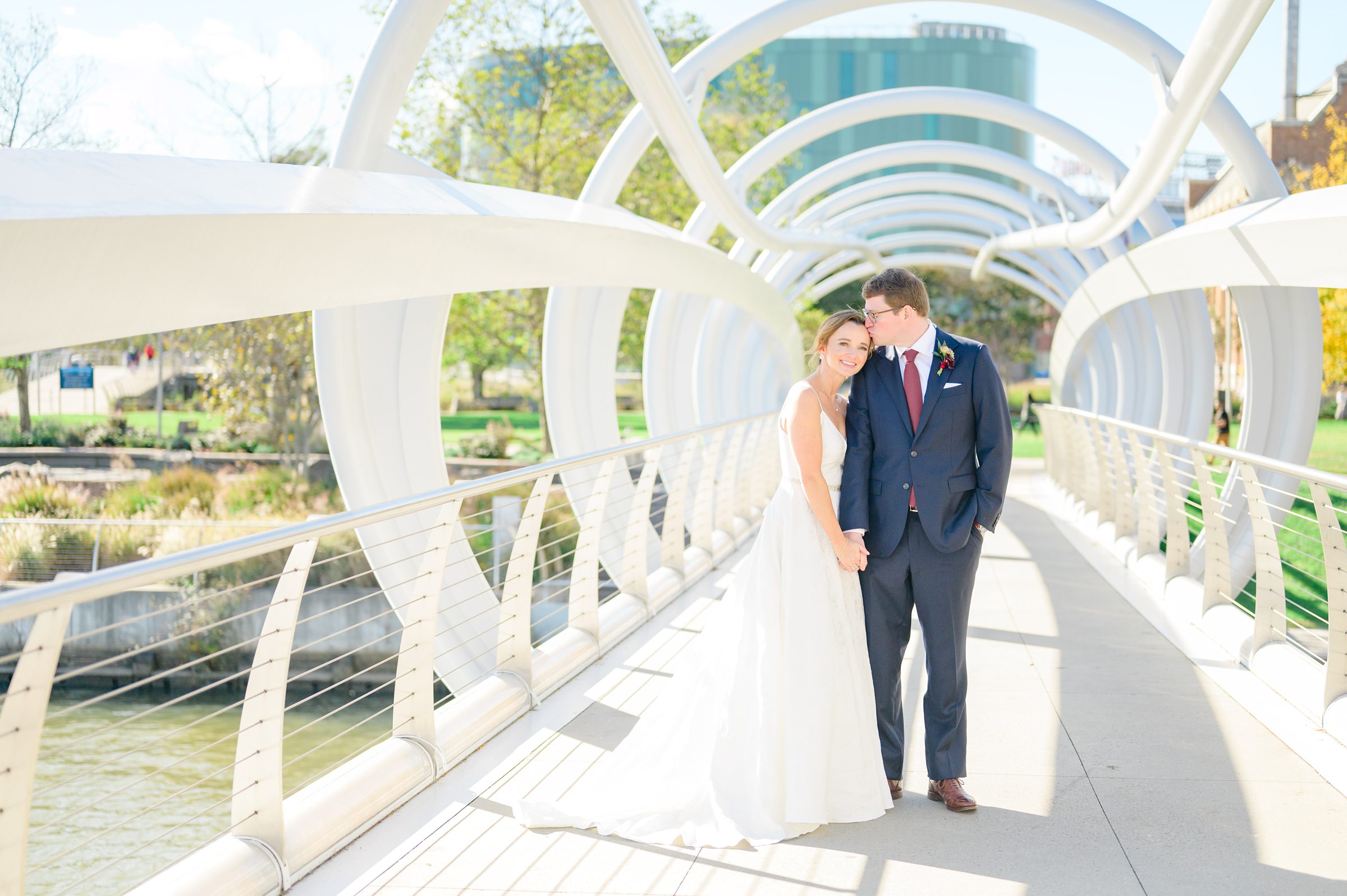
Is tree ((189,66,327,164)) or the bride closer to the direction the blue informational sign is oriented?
the bride

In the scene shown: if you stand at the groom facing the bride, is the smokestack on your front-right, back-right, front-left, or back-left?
back-right

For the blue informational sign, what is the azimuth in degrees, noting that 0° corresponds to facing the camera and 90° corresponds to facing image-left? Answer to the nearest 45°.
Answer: approximately 0°

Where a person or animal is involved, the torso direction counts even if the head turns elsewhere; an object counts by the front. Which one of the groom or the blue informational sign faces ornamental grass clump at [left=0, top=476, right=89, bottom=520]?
the blue informational sign

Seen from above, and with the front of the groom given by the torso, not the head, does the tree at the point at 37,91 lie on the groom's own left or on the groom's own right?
on the groom's own right

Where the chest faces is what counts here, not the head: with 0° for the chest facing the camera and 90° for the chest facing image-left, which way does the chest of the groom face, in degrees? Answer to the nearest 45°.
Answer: approximately 0°

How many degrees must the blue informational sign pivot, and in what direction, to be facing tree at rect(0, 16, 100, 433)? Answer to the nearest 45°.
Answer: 0° — it already faces it

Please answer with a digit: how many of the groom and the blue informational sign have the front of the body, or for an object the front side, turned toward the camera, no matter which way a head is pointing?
2

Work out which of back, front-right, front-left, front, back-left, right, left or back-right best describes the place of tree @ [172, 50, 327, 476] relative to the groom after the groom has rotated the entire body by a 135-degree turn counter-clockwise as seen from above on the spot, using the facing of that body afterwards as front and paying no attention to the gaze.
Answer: left
